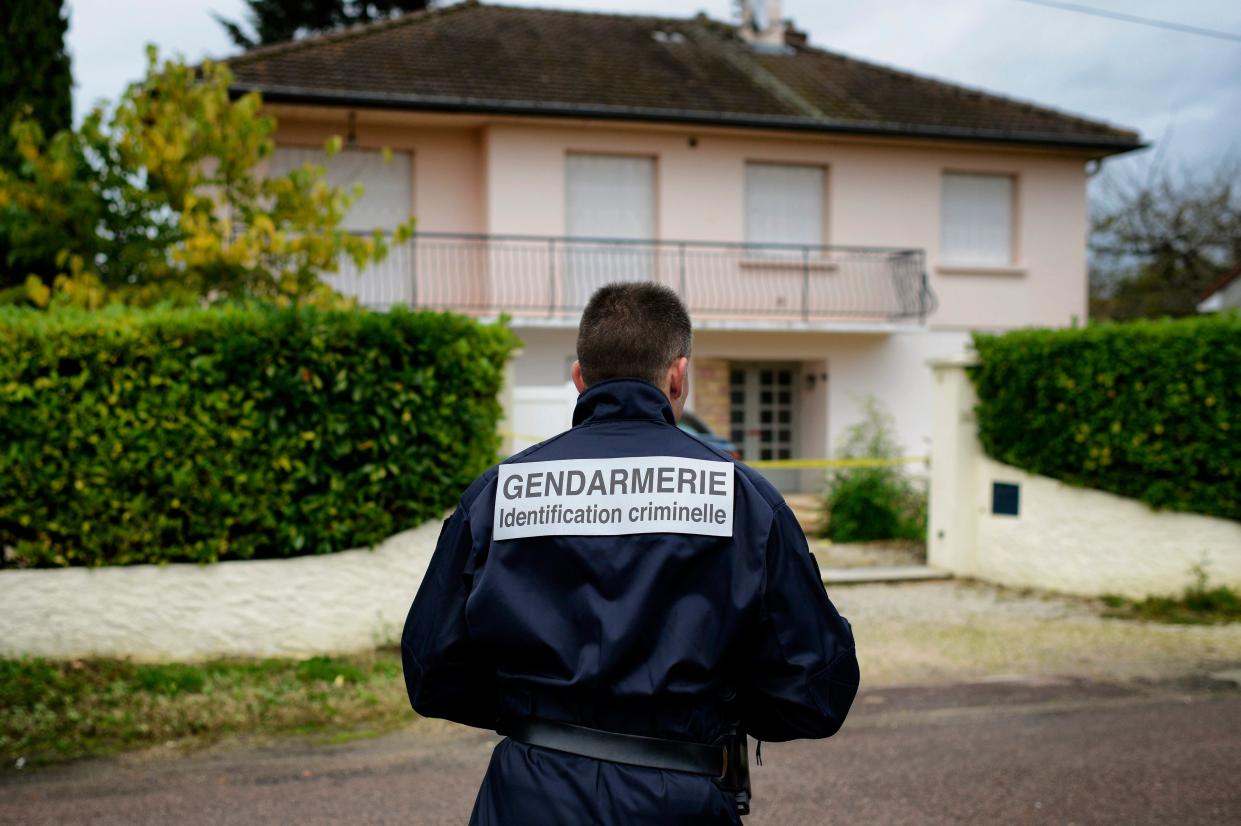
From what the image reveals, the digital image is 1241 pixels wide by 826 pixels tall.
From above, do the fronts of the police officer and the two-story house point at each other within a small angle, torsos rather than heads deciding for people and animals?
yes

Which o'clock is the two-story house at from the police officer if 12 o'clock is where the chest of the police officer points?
The two-story house is roughly at 12 o'clock from the police officer.

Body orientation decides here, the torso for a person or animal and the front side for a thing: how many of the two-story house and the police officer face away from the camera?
1

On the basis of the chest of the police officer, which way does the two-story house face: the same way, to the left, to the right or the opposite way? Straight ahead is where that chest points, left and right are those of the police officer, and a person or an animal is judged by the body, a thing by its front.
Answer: the opposite way

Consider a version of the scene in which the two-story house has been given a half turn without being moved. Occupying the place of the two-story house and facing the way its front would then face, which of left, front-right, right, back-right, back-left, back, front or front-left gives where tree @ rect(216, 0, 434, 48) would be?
front-left

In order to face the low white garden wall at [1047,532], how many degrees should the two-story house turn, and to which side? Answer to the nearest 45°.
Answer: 0° — it already faces it

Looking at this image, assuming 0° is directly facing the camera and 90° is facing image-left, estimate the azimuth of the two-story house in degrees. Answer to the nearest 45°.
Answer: approximately 0°

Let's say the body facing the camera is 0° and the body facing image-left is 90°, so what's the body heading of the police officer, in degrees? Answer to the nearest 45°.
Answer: approximately 180°
